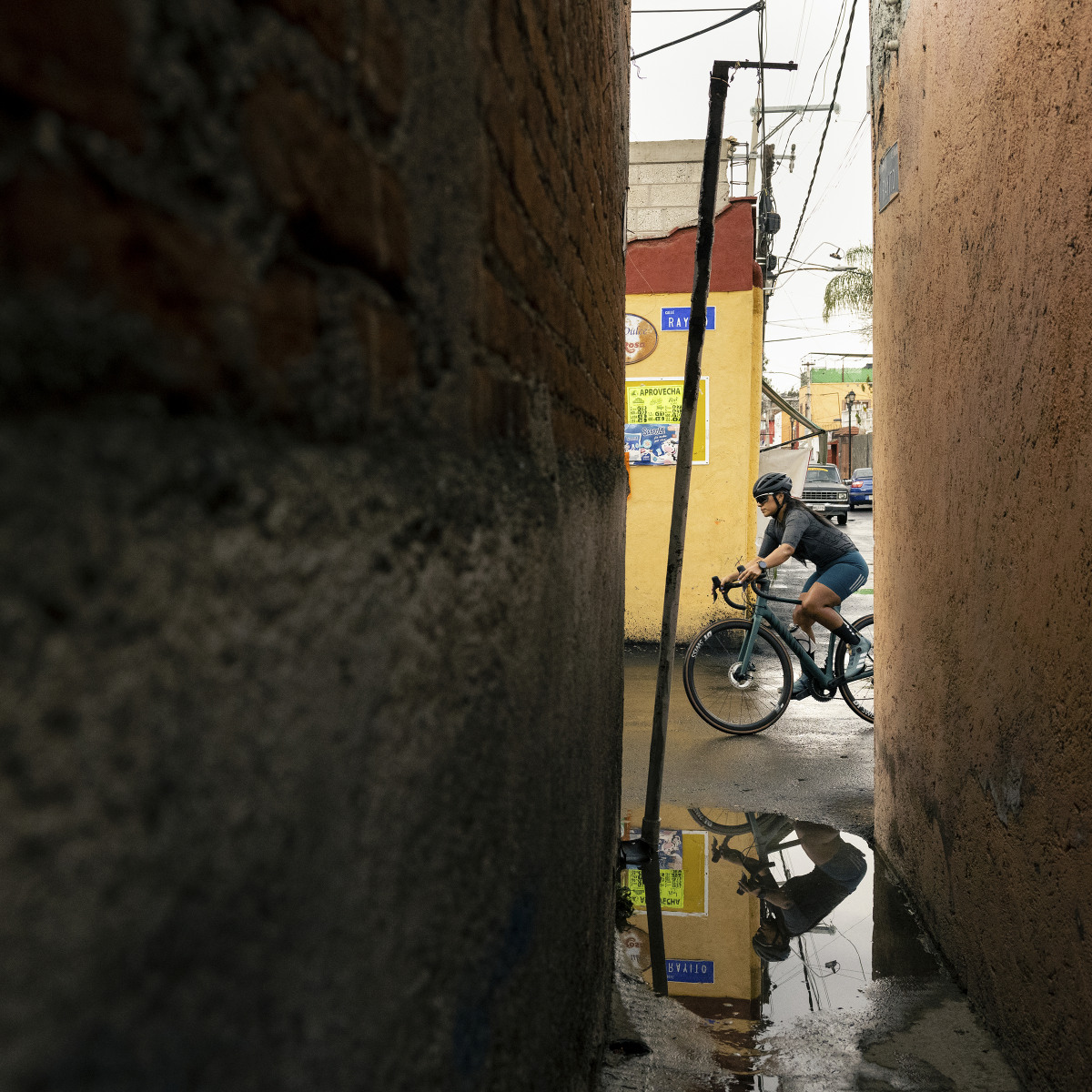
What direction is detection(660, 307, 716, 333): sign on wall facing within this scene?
toward the camera

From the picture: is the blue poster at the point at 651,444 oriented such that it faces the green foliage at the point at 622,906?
yes

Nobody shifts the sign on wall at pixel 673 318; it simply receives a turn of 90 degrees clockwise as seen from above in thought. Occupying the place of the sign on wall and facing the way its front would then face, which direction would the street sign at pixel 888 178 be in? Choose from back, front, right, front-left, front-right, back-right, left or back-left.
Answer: left

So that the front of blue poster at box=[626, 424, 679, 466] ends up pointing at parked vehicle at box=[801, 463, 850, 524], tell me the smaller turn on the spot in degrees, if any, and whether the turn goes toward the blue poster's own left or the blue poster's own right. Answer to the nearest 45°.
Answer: approximately 180°

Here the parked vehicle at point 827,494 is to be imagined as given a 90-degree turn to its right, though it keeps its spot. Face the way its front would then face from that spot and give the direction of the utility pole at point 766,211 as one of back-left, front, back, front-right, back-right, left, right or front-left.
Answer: left

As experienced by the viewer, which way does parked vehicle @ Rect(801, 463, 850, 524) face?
facing the viewer

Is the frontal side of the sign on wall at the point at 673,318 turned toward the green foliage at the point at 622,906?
yes

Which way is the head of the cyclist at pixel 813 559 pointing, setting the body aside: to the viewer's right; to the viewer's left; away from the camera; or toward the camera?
to the viewer's left

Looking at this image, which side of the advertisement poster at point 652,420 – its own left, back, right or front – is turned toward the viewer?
front

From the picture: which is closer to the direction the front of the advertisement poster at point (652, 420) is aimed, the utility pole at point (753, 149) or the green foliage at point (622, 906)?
the green foliage
